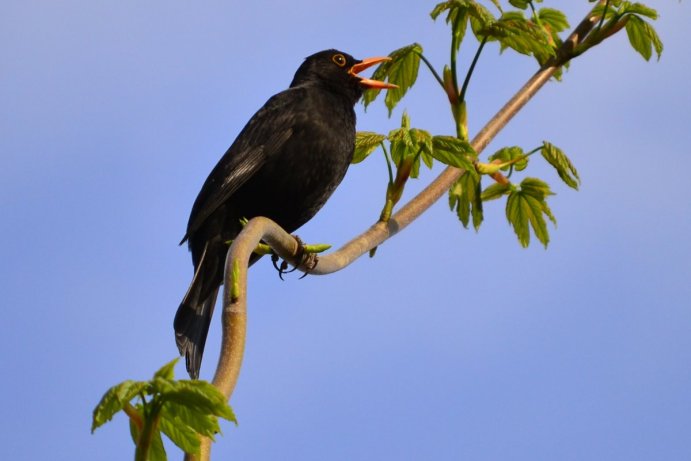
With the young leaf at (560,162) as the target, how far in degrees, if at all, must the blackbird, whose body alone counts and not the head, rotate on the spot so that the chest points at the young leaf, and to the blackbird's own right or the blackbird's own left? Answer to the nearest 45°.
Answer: approximately 45° to the blackbird's own right

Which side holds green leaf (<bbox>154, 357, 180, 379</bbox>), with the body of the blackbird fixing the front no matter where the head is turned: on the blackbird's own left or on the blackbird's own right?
on the blackbird's own right

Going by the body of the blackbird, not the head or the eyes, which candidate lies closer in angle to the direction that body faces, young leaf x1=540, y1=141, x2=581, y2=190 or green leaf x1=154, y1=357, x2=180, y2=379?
the young leaf

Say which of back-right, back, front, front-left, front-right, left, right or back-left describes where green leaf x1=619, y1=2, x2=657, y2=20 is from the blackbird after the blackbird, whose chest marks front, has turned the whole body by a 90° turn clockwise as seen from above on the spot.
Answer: front-left

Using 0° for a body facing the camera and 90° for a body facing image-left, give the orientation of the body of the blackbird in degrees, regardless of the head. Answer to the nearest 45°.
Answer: approximately 270°
